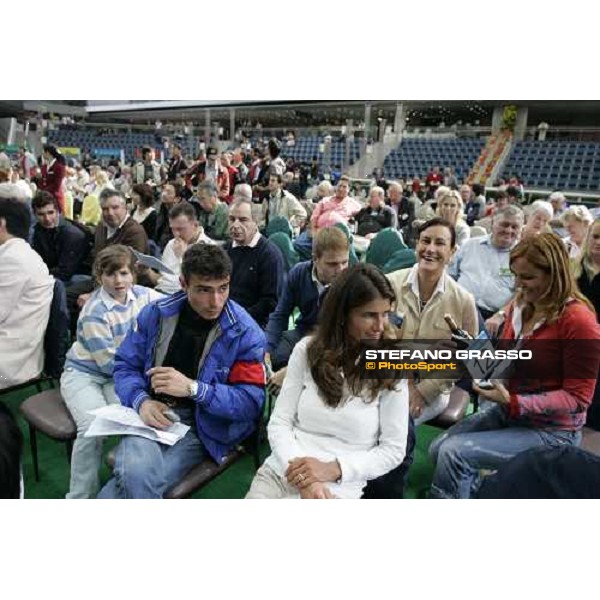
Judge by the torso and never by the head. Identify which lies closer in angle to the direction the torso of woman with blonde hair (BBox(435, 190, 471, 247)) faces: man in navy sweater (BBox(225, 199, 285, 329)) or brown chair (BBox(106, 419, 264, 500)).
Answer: the brown chair

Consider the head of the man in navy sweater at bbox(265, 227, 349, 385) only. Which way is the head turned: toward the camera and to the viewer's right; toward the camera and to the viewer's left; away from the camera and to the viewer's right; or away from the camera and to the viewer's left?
toward the camera and to the viewer's right

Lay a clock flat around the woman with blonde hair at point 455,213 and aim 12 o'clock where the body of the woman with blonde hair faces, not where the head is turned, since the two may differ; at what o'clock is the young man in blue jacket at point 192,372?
The young man in blue jacket is roughly at 2 o'clock from the woman with blonde hair.

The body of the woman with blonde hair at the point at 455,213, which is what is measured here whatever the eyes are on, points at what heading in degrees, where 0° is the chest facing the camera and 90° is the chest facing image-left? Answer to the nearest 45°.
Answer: approximately 0°

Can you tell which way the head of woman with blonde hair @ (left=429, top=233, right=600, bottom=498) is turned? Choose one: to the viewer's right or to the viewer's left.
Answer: to the viewer's left

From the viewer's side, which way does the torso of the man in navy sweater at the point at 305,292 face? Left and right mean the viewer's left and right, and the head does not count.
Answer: facing the viewer and to the right of the viewer

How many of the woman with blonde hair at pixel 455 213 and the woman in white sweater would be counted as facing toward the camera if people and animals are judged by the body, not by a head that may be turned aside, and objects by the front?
2

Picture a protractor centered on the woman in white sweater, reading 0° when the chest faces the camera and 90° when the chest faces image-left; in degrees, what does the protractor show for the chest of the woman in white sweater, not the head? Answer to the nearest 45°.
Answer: approximately 0°
